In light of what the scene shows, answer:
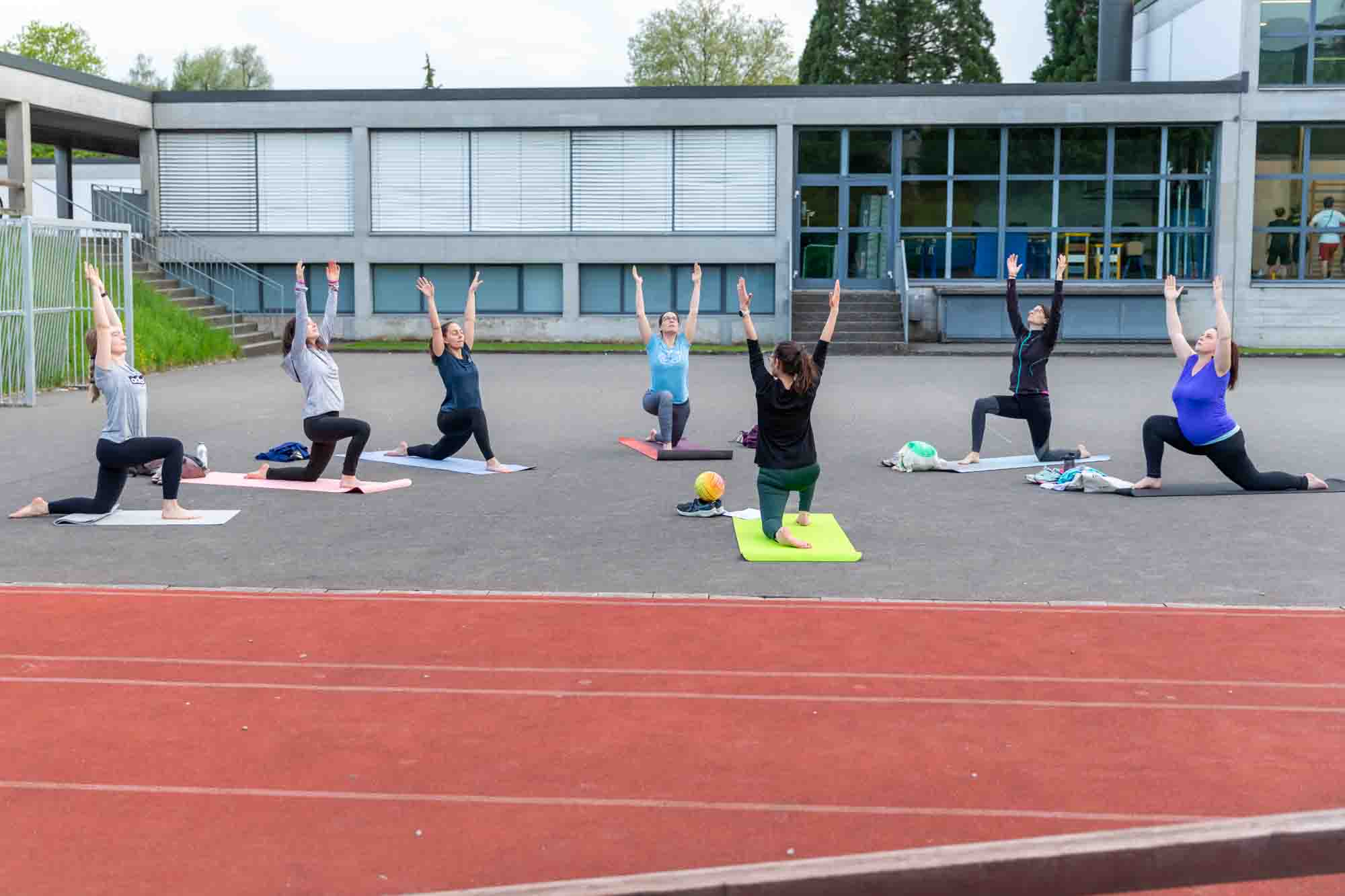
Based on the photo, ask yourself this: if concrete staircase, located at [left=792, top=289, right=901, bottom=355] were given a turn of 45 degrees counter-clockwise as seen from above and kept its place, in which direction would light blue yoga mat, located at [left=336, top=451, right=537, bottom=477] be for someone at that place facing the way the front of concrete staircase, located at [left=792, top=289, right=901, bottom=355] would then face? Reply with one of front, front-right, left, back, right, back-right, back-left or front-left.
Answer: front-right

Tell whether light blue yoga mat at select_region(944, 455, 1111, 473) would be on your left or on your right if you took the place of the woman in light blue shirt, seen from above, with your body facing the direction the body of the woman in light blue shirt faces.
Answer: on your left

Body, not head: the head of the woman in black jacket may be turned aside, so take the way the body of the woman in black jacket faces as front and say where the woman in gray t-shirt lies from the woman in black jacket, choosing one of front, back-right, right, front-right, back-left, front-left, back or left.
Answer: front

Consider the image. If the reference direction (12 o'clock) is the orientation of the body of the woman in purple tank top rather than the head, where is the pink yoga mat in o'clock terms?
The pink yoga mat is roughly at 1 o'clock from the woman in purple tank top.

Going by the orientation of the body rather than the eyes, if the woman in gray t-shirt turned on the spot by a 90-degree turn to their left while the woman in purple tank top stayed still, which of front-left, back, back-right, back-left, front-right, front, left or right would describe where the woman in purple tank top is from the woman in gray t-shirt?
right

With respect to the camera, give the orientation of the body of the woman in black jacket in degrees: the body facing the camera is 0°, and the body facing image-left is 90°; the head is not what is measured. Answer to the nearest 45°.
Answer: approximately 45°

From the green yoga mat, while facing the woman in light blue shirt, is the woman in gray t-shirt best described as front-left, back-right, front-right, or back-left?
front-left

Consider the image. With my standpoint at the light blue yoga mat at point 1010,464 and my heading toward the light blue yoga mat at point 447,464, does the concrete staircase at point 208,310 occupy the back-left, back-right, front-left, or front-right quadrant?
front-right

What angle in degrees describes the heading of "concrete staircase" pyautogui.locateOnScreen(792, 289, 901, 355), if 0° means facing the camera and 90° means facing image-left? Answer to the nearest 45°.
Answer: approximately 0°

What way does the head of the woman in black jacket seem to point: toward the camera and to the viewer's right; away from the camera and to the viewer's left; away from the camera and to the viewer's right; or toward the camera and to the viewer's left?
toward the camera and to the viewer's left

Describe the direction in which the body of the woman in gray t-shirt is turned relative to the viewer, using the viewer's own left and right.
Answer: facing to the right of the viewer

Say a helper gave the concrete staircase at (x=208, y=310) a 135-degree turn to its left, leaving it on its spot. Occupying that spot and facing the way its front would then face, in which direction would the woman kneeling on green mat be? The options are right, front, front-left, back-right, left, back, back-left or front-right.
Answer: back

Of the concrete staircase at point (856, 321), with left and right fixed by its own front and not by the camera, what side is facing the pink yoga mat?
front

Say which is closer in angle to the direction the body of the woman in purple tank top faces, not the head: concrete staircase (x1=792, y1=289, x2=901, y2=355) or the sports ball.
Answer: the sports ball

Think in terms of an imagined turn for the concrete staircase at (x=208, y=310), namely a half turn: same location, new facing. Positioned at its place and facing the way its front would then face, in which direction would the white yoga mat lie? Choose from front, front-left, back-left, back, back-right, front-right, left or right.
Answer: back-left

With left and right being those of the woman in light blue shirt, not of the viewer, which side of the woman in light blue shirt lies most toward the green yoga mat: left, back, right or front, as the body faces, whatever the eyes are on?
front

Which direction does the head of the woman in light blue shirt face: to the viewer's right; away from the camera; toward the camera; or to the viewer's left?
toward the camera

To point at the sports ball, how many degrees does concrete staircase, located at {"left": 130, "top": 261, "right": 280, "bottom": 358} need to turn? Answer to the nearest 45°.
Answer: approximately 45° to its right
